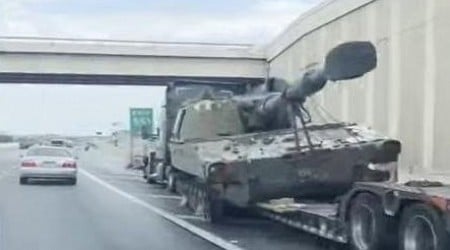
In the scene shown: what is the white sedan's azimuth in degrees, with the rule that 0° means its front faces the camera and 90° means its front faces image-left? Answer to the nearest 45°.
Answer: approximately 180°

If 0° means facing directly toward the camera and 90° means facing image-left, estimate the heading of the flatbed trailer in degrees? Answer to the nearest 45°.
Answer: approximately 135°

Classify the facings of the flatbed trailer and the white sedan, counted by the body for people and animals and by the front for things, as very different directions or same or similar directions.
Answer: same or similar directions

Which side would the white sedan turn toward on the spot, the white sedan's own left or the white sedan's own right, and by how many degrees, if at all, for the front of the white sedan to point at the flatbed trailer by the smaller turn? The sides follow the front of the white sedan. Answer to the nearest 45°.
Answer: approximately 180°

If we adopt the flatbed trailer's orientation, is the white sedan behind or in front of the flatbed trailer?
in front
